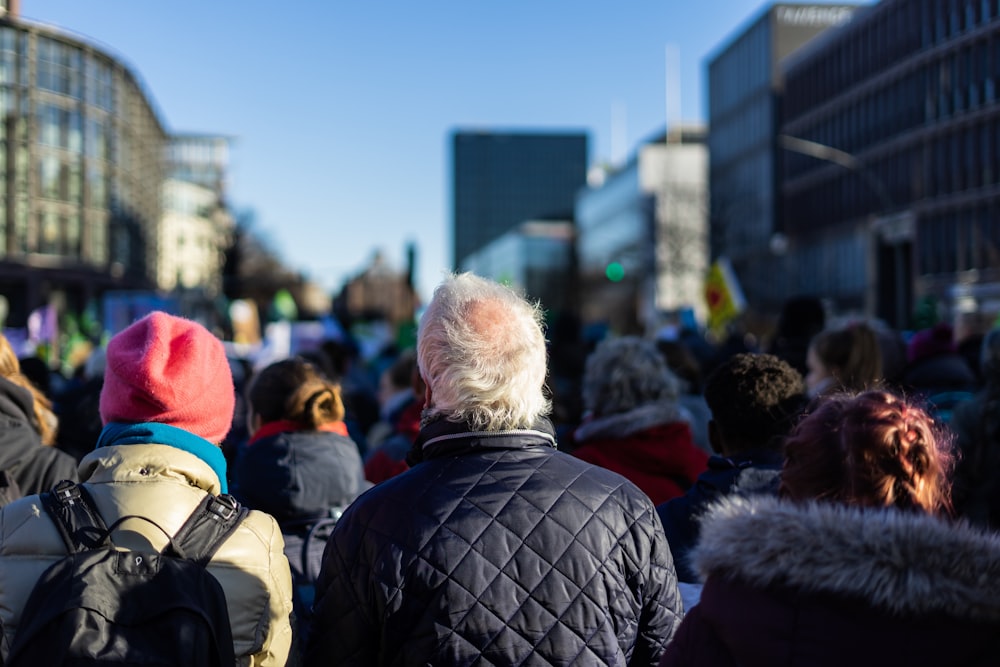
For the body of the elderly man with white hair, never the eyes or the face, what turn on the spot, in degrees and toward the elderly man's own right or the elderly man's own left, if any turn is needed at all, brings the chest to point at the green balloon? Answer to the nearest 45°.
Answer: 0° — they already face it

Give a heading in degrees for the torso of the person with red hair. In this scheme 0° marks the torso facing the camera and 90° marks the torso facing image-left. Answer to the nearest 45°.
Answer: approximately 180°

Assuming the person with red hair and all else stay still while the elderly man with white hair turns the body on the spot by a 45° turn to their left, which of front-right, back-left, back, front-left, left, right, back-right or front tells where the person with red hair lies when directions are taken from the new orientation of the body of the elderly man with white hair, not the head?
back

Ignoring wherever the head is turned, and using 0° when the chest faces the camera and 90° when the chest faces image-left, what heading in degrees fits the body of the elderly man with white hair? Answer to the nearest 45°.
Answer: approximately 180°

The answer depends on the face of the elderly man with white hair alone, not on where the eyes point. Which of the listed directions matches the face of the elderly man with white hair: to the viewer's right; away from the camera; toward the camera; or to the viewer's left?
away from the camera
